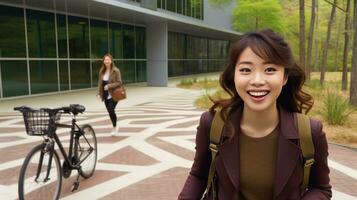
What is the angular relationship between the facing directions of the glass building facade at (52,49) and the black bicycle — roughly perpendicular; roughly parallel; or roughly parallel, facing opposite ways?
roughly perpendicular

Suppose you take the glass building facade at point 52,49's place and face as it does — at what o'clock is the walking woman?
The walking woman is roughly at 1 o'clock from the glass building facade.

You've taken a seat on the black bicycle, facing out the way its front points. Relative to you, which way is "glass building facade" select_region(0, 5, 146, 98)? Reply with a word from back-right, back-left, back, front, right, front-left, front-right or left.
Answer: back-right

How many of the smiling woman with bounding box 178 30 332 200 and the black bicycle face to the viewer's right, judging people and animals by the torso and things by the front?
0

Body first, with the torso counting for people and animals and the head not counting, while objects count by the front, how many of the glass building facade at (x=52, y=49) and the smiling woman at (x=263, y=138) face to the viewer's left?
0

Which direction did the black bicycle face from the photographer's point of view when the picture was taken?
facing the viewer and to the left of the viewer

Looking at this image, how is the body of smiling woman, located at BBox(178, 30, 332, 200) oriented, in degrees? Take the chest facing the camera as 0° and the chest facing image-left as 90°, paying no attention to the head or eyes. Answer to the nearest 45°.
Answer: approximately 0°

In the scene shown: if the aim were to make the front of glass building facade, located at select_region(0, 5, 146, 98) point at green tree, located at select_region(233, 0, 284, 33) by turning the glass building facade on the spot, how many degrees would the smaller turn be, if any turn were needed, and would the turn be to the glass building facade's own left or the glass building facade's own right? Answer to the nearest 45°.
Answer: approximately 90° to the glass building facade's own left

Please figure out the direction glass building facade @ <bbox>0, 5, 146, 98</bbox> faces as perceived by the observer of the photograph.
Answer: facing the viewer and to the right of the viewer

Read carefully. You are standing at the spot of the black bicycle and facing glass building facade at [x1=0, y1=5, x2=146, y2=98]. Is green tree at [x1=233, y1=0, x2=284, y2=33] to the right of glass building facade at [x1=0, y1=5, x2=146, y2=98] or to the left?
right
